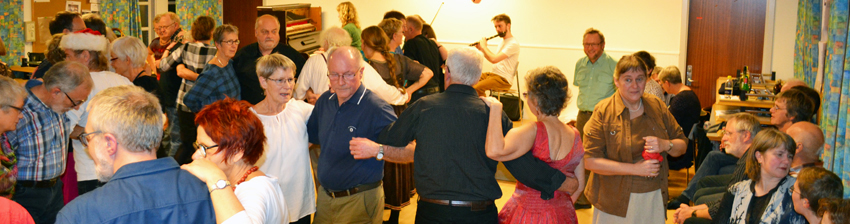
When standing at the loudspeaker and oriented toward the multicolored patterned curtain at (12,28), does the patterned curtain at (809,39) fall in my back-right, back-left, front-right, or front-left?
back-left

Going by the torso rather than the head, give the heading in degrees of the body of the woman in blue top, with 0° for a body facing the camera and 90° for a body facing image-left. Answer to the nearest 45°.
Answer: approximately 315°

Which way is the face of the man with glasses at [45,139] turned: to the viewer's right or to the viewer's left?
to the viewer's right

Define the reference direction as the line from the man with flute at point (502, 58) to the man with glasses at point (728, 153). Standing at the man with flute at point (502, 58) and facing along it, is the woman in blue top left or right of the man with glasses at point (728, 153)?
right

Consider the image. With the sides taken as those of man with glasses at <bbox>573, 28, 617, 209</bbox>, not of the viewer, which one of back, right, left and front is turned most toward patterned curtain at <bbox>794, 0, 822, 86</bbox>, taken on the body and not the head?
left

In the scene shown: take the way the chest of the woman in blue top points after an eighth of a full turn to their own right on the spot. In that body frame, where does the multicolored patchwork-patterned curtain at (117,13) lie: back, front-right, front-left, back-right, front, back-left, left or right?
back

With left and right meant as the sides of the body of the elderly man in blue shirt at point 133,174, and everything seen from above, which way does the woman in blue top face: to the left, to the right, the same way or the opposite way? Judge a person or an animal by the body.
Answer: the opposite way

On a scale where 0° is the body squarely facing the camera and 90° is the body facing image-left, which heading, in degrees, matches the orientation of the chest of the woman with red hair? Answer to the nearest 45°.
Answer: approximately 90°

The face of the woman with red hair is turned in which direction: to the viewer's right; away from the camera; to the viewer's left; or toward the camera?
to the viewer's left

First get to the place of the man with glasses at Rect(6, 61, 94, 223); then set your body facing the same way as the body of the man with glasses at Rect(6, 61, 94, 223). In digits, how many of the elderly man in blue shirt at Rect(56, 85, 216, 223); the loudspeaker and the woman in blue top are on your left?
2
